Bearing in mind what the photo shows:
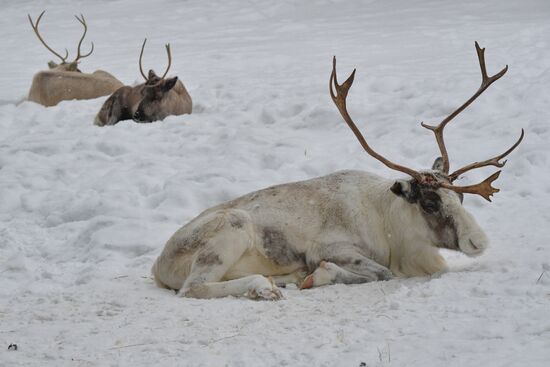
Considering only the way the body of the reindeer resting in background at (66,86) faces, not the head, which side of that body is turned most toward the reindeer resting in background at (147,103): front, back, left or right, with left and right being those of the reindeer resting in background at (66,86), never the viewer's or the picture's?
back

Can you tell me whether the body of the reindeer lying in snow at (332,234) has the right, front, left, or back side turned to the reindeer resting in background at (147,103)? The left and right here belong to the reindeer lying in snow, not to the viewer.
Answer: left

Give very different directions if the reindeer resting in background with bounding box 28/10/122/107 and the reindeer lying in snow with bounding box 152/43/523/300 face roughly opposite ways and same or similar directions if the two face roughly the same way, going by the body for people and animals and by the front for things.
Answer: very different directions

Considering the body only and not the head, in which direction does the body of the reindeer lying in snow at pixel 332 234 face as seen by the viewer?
to the viewer's right

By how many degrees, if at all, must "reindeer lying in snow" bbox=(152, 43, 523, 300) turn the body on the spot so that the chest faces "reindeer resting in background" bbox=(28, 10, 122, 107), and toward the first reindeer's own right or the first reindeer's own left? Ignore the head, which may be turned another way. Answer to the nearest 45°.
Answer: approximately 135° to the first reindeer's own left

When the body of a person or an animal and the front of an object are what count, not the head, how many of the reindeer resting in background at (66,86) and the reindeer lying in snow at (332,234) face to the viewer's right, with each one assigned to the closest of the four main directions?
1

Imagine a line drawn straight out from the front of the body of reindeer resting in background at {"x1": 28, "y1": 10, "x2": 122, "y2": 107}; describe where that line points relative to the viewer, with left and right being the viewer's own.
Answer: facing away from the viewer and to the left of the viewer

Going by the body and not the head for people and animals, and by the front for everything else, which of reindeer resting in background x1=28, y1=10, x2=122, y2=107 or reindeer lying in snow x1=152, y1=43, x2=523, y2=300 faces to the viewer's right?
the reindeer lying in snow
